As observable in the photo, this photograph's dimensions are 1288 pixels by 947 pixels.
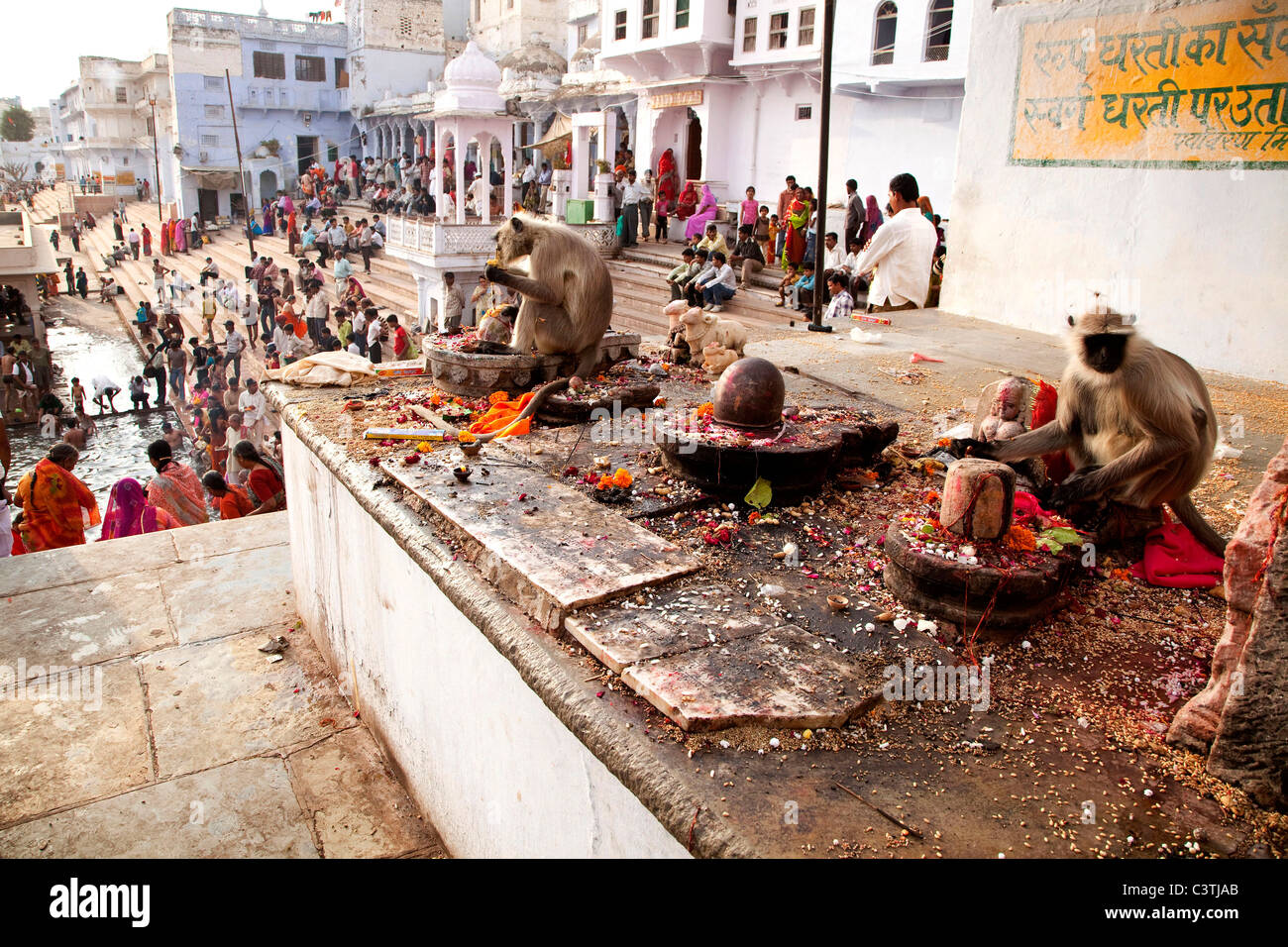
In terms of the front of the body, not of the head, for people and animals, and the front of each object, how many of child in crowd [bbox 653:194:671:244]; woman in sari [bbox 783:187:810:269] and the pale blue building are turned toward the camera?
3

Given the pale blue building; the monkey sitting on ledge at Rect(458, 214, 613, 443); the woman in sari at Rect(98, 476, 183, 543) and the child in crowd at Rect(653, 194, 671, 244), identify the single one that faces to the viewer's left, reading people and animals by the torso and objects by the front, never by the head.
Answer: the monkey sitting on ledge

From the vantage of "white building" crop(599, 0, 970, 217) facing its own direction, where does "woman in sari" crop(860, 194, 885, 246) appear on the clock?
The woman in sari is roughly at 10 o'clock from the white building.

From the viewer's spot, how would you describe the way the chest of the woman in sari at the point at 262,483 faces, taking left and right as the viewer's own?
facing to the left of the viewer

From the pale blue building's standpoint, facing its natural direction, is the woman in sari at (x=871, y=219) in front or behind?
in front

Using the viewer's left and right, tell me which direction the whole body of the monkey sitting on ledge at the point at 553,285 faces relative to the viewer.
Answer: facing to the left of the viewer

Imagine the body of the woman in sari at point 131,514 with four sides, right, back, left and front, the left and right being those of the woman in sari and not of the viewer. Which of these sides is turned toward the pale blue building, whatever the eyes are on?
front

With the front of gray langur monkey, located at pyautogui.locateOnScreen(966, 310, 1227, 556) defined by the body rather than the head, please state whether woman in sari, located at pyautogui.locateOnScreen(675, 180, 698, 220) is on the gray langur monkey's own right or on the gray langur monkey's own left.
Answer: on the gray langur monkey's own right

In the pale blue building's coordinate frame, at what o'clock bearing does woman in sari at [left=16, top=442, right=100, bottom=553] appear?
The woman in sari is roughly at 12 o'clock from the pale blue building.

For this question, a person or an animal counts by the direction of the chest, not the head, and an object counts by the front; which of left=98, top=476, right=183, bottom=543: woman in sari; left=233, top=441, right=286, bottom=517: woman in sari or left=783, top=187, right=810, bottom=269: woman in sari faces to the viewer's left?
left=233, top=441, right=286, bottom=517: woman in sari

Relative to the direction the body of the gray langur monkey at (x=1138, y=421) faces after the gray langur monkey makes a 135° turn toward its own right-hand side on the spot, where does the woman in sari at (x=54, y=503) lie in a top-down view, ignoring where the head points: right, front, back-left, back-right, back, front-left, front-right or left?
left

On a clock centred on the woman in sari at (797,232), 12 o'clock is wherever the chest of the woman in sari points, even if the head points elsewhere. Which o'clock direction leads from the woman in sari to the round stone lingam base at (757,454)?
The round stone lingam base is roughly at 12 o'clock from the woman in sari.

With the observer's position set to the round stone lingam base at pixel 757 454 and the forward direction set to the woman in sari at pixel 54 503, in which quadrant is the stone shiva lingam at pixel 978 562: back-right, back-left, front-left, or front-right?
back-left

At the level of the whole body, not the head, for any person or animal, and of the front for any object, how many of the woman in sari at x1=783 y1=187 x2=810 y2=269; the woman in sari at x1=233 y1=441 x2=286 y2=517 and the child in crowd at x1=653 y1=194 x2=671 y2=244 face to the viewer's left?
1

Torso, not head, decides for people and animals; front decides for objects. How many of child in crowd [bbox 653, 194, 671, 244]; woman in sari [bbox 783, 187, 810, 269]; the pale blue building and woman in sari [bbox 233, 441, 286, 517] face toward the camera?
3

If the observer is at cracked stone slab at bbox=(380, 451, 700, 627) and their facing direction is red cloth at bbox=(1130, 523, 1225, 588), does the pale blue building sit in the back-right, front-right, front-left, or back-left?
back-left
